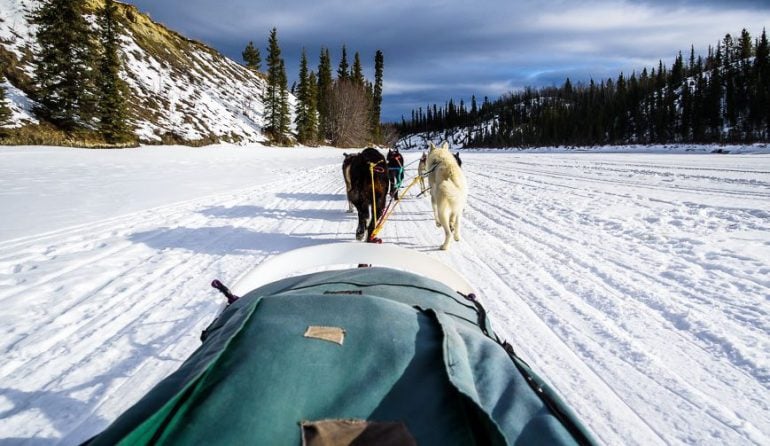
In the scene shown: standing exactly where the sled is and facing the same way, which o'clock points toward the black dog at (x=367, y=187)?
The black dog is roughly at 12 o'clock from the sled.

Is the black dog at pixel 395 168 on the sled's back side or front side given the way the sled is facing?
on the front side

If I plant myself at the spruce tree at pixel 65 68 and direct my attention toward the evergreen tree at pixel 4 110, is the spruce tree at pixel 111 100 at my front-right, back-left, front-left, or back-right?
back-left

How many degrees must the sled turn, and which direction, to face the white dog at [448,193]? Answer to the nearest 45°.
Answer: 0° — it already faces it

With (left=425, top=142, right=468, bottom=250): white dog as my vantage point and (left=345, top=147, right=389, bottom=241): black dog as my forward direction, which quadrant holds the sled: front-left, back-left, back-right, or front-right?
back-left

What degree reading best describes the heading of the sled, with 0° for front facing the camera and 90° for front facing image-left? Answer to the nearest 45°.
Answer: approximately 180°

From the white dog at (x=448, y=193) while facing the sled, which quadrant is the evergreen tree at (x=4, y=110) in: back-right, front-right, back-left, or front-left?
back-right

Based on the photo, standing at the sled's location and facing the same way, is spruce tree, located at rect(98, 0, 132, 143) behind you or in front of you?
in front

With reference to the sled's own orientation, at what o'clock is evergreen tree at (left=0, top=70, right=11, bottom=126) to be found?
The evergreen tree is roughly at 11 o'clock from the sled.
